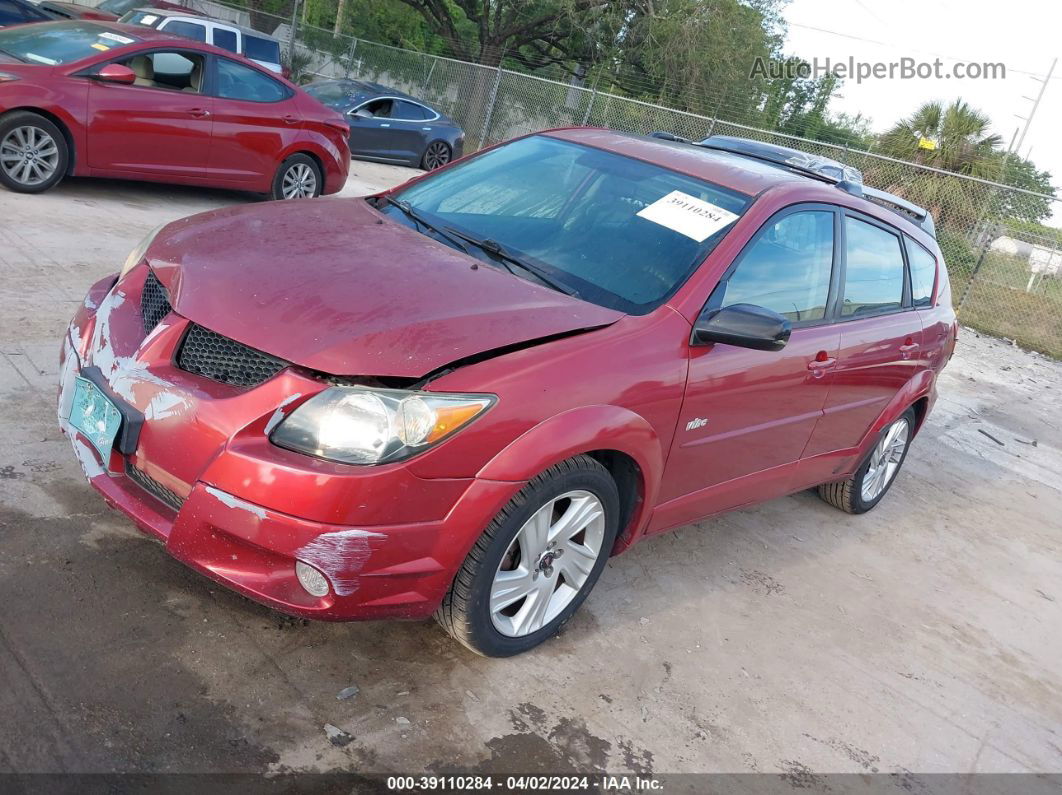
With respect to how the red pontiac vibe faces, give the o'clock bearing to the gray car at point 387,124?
The gray car is roughly at 4 o'clock from the red pontiac vibe.

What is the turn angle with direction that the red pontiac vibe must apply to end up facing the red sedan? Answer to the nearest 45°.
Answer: approximately 90° to its right

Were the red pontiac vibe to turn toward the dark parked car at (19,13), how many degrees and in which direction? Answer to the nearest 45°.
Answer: approximately 90° to its right

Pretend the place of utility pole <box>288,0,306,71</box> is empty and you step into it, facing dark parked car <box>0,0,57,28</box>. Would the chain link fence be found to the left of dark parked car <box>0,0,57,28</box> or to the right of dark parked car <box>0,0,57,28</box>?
left

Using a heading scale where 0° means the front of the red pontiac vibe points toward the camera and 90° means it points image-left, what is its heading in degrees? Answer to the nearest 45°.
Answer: approximately 45°

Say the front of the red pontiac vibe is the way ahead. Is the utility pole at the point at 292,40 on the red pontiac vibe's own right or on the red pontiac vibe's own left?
on the red pontiac vibe's own right

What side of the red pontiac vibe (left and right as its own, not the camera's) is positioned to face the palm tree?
back
